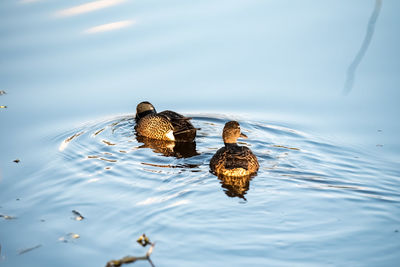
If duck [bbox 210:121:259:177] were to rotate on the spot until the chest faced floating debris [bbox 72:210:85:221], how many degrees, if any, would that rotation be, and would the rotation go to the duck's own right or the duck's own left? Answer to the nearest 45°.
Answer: approximately 135° to the duck's own left

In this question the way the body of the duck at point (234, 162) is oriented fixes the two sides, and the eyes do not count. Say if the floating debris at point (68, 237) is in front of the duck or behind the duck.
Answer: behind

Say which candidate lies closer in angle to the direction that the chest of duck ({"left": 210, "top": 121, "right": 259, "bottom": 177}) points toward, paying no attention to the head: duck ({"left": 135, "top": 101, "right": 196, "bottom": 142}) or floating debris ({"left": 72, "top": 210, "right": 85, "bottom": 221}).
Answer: the duck

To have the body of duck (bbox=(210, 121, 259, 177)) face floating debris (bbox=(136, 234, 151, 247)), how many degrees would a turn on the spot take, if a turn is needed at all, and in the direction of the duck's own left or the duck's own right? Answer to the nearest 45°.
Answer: approximately 135° to the duck's own left

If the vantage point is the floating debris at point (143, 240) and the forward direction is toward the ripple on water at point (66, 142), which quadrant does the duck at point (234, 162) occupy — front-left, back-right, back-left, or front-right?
front-right

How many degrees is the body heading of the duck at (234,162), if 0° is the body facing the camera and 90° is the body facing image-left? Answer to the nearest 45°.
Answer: approximately 180°

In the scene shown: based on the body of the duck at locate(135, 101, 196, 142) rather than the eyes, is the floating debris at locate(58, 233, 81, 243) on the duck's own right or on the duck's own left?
on the duck's own left

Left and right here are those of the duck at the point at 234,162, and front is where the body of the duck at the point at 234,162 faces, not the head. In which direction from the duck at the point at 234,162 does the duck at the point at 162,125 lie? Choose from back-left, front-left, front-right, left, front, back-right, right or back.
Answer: front-left

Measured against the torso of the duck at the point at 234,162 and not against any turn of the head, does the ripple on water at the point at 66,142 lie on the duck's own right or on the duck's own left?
on the duck's own left

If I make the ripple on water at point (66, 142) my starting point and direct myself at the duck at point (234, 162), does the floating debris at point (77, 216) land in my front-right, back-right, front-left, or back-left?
front-right

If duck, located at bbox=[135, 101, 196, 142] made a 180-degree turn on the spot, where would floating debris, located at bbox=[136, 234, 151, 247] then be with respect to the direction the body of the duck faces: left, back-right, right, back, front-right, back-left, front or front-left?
front-right

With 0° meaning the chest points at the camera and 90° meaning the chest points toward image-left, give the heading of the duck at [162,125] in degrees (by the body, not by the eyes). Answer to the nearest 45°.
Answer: approximately 135°

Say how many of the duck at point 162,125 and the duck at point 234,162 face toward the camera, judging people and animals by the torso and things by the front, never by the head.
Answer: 0
